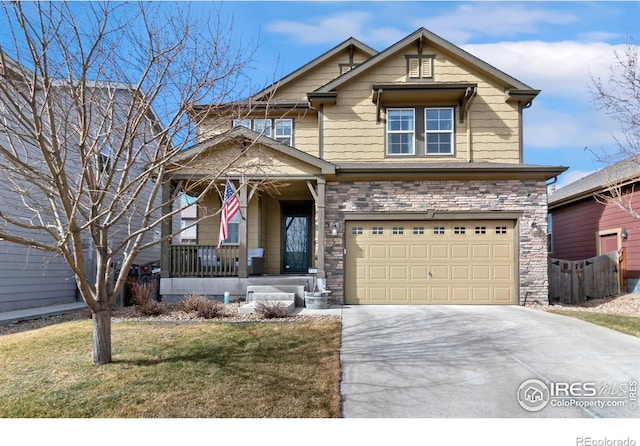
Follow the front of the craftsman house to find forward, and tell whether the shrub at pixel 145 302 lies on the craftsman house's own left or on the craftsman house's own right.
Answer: on the craftsman house's own right

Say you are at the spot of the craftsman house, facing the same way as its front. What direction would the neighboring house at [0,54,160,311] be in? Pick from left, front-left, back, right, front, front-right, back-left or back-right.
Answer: right

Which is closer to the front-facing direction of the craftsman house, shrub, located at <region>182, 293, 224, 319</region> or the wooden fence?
the shrub

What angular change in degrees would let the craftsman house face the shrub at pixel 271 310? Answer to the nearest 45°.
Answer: approximately 45° to its right

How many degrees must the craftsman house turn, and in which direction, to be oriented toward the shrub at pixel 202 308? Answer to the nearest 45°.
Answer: approximately 45° to its right

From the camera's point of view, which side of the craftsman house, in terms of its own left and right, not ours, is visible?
front

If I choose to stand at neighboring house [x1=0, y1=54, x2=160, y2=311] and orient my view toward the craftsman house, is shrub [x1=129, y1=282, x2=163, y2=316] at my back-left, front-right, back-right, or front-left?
front-right

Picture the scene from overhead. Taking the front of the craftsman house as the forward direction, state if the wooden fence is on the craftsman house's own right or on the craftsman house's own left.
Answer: on the craftsman house's own left

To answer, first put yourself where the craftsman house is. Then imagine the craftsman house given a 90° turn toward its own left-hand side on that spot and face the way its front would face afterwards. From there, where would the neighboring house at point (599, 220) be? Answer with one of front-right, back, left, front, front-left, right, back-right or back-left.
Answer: front-left
